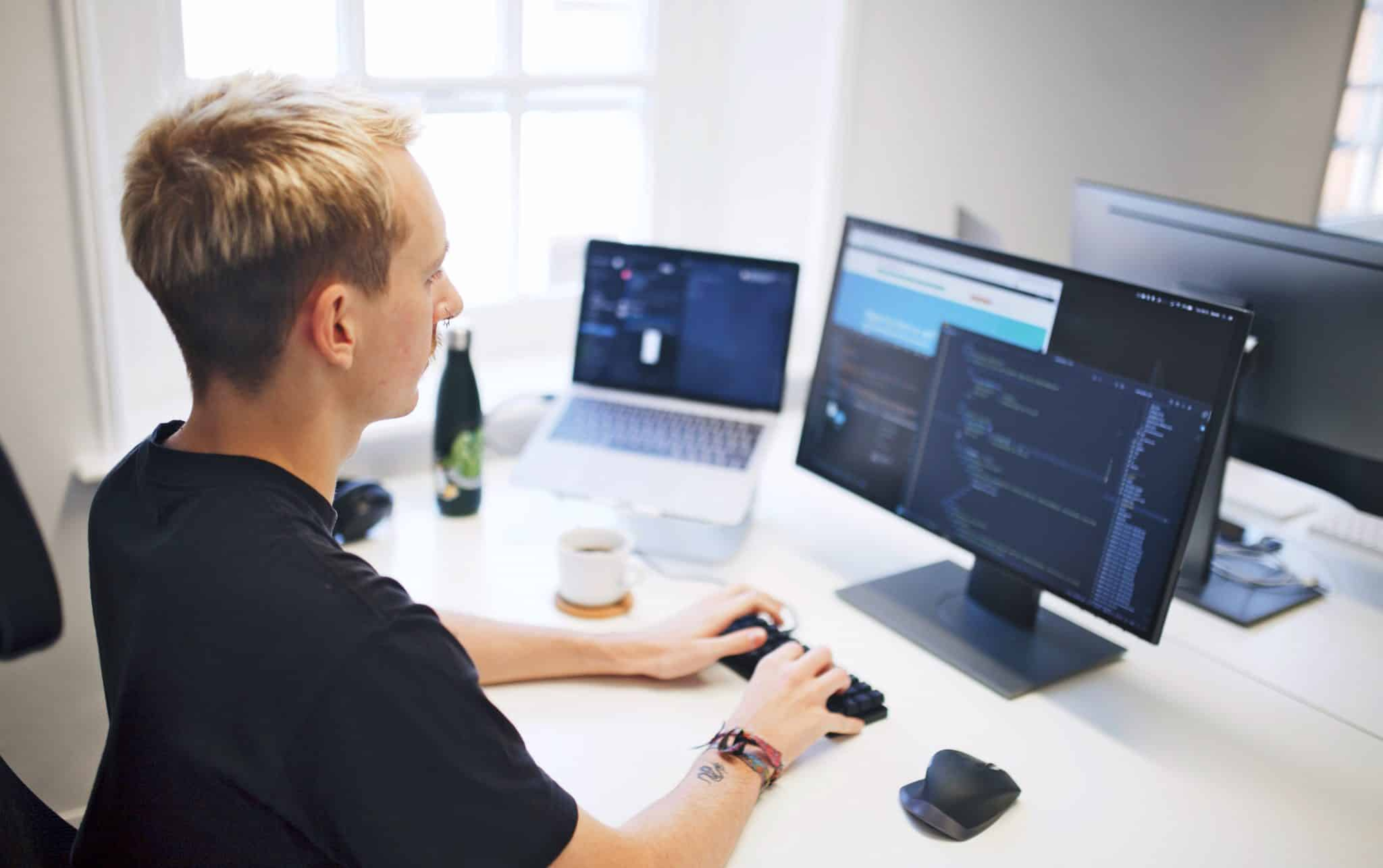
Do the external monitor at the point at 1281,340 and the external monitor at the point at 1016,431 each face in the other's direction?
no

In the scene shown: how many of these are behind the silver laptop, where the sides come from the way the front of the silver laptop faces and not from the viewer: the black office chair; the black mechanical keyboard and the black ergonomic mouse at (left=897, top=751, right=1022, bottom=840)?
0

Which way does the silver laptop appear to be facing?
toward the camera

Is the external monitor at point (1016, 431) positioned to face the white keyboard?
no

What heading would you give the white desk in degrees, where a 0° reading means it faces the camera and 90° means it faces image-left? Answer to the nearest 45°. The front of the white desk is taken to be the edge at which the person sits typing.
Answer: approximately 45°

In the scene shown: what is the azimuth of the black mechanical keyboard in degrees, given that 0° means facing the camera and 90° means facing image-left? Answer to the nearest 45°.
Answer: approximately 45°

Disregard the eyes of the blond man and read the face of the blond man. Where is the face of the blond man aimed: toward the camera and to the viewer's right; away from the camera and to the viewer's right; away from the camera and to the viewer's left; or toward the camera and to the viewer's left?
away from the camera and to the viewer's right

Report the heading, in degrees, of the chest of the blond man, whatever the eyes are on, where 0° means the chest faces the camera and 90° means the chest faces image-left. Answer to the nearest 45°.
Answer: approximately 225°

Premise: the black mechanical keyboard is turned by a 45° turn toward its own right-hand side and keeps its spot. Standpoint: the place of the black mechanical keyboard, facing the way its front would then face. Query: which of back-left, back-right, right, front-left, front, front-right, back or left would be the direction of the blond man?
front-left

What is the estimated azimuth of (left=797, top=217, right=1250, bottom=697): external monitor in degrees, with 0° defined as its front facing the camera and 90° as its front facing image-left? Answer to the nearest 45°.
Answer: approximately 45°

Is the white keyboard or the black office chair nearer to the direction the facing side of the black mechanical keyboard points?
the black office chair

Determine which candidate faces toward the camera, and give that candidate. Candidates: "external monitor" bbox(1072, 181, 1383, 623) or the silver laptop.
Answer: the silver laptop

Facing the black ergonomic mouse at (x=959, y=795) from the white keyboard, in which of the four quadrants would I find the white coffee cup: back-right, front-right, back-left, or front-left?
front-right

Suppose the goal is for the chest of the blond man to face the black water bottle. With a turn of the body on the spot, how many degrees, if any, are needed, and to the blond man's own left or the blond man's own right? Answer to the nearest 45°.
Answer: approximately 45° to the blond man's own left

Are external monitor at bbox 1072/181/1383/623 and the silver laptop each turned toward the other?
no
